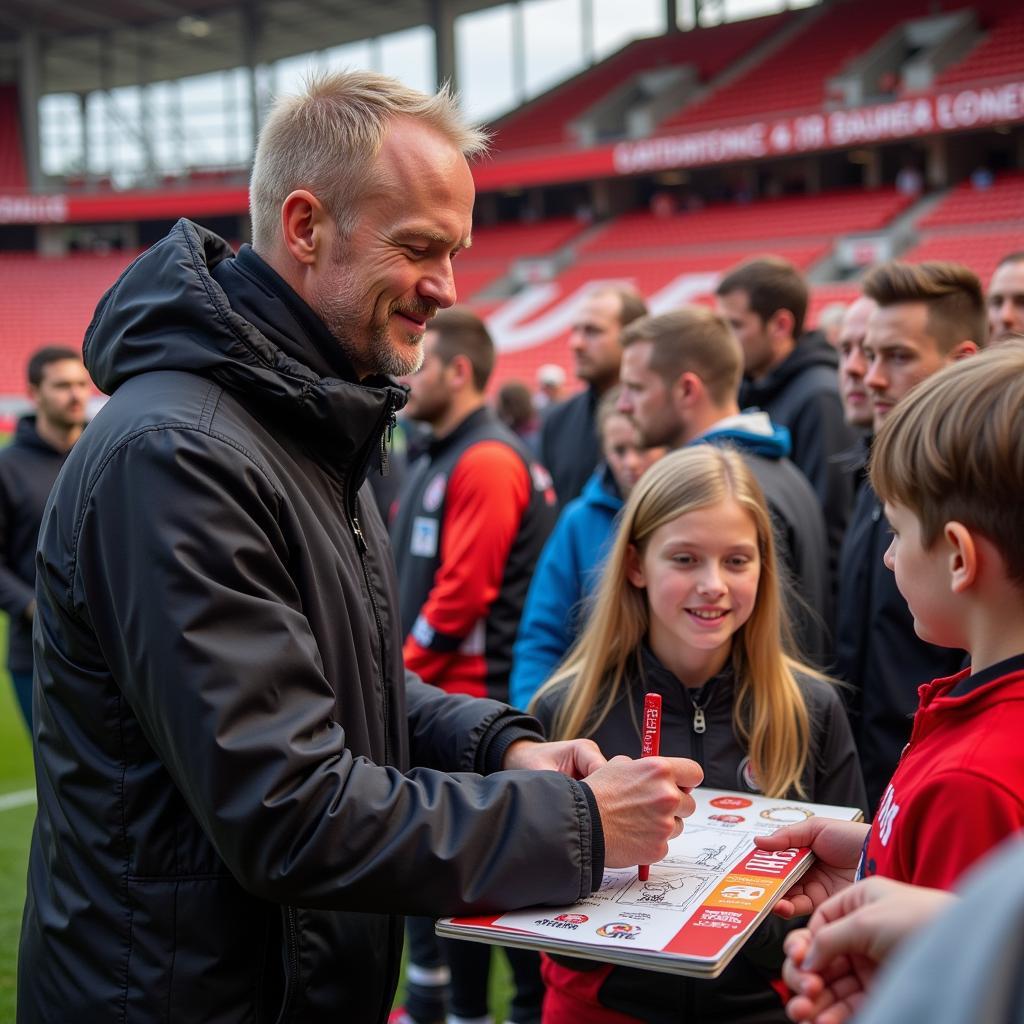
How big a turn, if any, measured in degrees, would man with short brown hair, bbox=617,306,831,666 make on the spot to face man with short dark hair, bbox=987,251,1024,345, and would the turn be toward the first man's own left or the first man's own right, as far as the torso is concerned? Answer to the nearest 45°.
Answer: approximately 135° to the first man's own right

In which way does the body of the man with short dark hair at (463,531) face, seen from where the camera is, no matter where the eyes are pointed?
to the viewer's left

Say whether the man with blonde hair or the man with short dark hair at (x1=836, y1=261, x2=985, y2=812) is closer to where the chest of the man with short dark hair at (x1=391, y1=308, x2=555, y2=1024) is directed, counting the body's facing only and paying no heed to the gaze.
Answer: the man with blonde hair

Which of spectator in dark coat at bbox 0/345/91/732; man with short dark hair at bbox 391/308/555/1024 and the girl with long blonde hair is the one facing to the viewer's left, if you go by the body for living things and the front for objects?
the man with short dark hair

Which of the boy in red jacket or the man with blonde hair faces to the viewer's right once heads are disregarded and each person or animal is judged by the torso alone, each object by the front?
the man with blonde hair

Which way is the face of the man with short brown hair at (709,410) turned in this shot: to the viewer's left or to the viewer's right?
to the viewer's left

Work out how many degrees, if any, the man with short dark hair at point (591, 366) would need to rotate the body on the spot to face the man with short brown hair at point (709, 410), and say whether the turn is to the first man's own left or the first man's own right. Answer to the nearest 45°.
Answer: approximately 45° to the first man's own left

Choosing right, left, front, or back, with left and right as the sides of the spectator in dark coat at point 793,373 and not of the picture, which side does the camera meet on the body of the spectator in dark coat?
left

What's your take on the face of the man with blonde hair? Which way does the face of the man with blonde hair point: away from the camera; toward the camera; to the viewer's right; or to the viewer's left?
to the viewer's right
